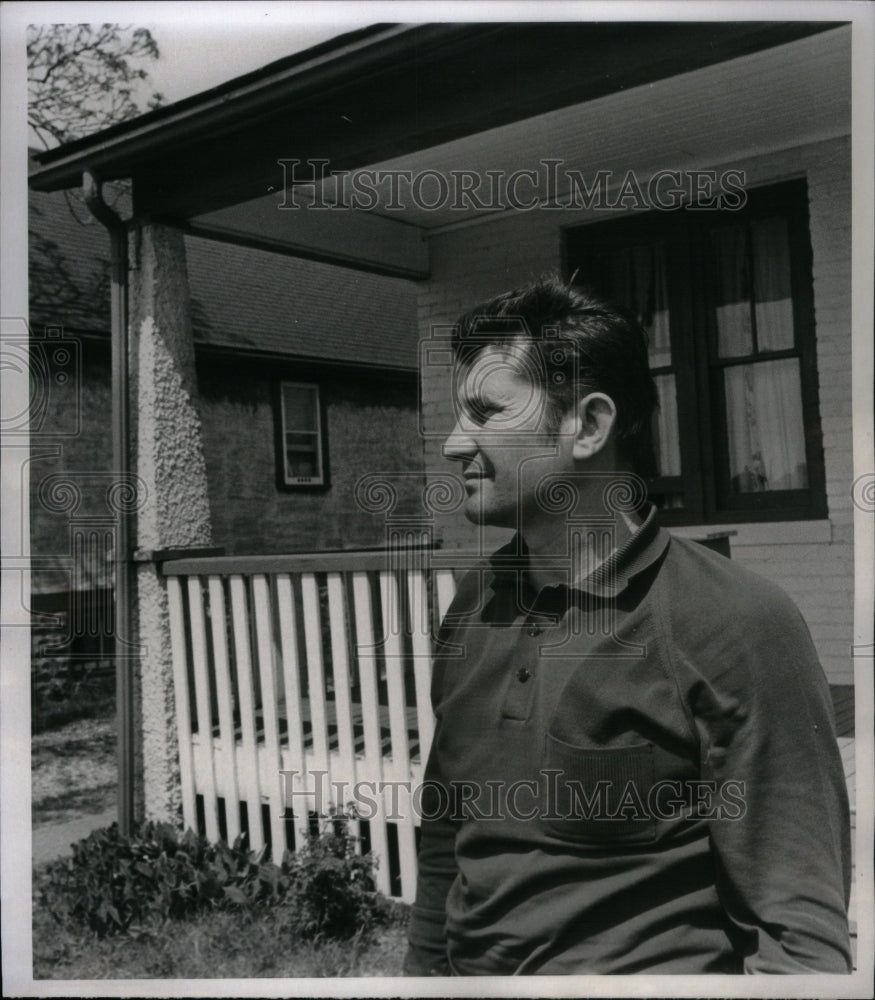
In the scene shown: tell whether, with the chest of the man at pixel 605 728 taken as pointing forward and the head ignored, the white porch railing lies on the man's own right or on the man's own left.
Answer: on the man's own right

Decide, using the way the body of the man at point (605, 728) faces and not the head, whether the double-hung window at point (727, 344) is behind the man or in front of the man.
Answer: behind

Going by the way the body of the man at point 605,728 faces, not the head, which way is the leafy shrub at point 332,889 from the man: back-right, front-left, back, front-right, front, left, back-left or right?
right

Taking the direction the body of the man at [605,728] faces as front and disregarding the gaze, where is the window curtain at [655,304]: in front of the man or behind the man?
behind

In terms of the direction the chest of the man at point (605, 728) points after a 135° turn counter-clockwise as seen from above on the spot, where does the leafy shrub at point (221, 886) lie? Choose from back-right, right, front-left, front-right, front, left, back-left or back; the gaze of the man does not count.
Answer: back-left

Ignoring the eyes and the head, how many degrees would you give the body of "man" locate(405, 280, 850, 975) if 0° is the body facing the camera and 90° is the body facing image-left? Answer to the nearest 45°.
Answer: approximately 45°

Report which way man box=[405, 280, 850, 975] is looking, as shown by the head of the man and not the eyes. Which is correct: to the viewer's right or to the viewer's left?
to the viewer's left

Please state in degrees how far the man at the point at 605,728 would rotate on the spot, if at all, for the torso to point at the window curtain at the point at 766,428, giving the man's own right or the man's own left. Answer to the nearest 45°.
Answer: approximately 135° to the man's own right
